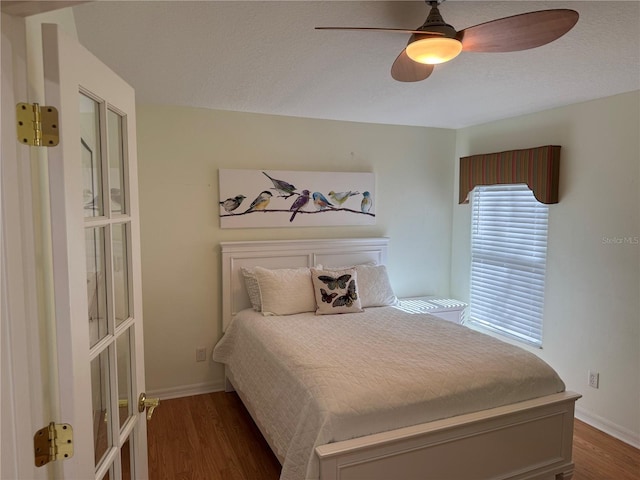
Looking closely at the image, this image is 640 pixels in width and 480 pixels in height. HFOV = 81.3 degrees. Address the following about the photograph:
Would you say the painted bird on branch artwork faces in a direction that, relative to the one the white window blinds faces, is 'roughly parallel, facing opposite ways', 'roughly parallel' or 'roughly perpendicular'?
roughly perpendicular

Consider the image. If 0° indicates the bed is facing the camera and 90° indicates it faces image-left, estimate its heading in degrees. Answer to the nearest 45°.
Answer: approximately 315°

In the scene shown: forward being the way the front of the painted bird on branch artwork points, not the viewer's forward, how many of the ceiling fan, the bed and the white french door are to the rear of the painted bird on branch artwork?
0

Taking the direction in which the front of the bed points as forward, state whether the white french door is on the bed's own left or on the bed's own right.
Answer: on the bed's own right

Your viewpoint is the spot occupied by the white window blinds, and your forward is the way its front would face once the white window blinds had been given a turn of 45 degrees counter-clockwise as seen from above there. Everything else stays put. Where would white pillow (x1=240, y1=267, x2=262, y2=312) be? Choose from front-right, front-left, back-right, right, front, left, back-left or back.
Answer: front-right

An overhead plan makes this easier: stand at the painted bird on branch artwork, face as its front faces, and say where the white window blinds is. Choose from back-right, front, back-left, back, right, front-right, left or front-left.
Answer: left

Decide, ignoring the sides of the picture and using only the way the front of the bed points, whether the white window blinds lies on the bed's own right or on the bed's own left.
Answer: on the bed's own left

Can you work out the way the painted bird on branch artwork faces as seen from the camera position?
facing the viewer

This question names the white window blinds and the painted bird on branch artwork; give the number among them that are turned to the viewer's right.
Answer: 0

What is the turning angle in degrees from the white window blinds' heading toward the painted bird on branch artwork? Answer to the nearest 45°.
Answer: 0° — it already faces it

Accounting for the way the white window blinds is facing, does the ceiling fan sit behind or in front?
in front

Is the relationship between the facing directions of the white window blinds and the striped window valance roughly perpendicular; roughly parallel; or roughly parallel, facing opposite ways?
roughly parallel

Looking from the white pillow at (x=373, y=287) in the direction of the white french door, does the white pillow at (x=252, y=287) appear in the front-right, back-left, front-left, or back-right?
front-right

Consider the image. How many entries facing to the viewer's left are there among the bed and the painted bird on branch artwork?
0

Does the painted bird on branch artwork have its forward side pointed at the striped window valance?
no

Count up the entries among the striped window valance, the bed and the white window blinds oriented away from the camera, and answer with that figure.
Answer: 0
